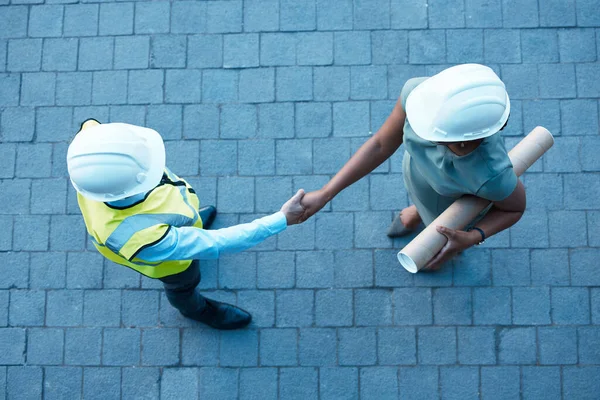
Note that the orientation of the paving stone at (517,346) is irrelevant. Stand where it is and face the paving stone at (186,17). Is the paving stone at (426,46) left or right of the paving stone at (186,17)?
right

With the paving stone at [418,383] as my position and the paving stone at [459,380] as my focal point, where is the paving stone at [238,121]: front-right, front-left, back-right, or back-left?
back-left

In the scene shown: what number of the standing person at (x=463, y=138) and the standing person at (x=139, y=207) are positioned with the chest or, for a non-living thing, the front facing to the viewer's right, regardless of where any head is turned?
1

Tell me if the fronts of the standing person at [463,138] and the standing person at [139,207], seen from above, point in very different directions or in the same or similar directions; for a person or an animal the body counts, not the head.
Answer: very different directions

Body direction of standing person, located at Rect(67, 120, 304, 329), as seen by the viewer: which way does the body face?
to the viewer's right

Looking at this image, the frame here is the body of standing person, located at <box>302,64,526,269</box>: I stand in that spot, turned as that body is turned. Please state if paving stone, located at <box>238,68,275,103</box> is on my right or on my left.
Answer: on my right

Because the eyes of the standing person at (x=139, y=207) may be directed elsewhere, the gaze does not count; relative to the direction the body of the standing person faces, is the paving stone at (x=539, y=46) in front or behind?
in front
